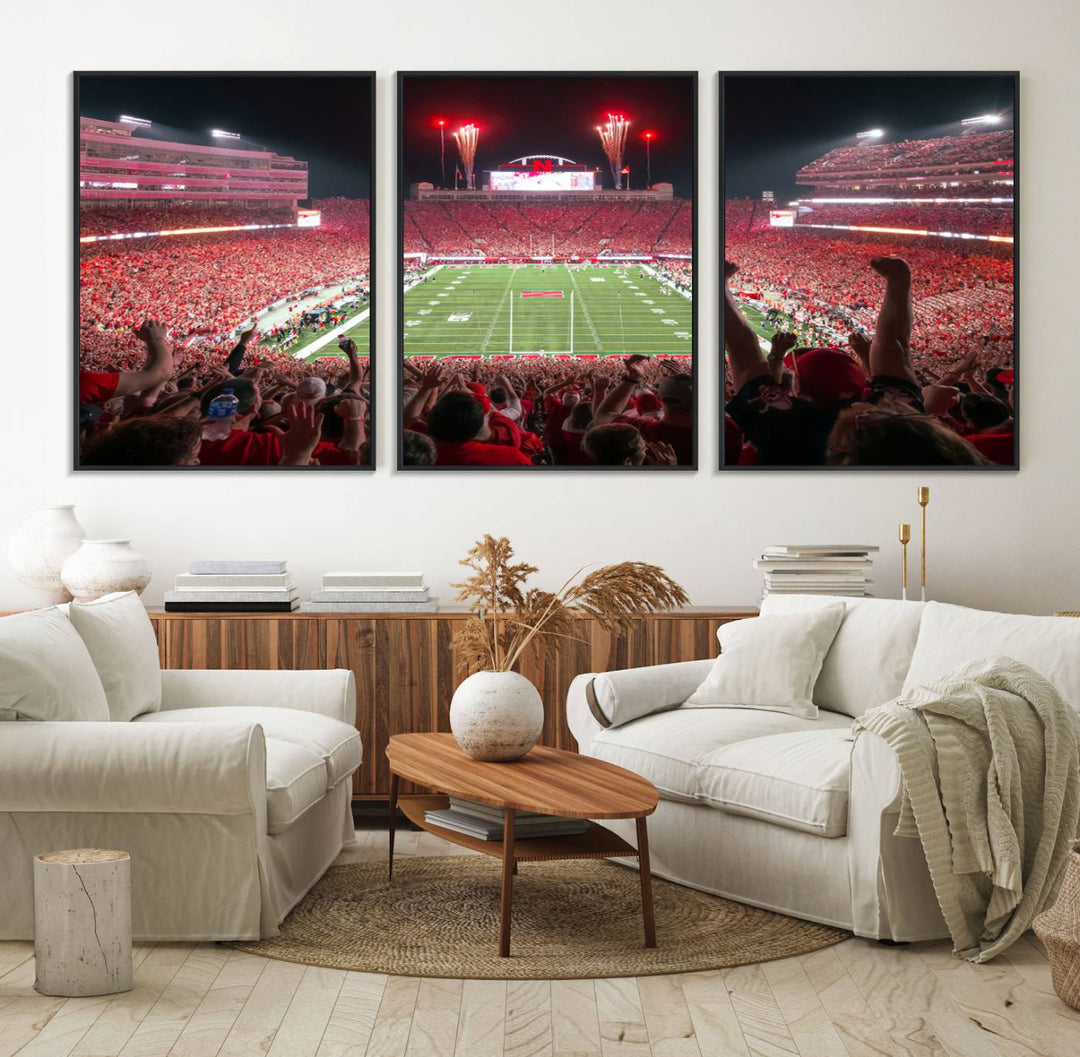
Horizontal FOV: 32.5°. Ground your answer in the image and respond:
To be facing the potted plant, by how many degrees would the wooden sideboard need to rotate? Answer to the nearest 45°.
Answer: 0° — it already faces it

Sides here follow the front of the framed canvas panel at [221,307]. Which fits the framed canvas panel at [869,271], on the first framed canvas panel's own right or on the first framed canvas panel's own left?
on the first framed canvas panel's own left

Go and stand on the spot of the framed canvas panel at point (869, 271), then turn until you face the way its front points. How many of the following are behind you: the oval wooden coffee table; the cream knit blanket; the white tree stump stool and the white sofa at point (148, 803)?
0

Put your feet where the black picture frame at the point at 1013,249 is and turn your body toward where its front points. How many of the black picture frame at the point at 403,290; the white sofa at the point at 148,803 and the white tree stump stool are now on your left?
0

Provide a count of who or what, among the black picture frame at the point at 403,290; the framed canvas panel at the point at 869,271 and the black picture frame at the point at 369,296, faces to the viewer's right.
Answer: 0

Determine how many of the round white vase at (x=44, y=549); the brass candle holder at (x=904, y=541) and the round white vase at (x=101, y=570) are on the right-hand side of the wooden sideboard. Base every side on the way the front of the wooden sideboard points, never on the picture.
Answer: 2

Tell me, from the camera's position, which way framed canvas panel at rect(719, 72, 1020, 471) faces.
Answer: facing the viewer

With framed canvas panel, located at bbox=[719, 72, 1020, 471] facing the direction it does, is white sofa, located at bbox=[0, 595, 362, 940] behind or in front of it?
in front

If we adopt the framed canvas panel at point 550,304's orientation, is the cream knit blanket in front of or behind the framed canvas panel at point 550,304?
in front

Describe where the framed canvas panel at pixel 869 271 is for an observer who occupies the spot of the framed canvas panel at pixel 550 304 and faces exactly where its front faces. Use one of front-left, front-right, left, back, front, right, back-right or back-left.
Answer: left

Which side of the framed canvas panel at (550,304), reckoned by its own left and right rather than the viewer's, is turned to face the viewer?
front

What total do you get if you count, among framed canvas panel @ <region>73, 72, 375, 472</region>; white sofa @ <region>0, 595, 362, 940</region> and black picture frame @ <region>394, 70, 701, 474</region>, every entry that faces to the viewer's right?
1

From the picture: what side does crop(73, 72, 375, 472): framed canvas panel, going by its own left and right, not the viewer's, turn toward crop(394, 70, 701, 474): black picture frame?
left

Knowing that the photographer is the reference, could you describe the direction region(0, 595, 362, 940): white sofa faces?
facing to the right of the viewer

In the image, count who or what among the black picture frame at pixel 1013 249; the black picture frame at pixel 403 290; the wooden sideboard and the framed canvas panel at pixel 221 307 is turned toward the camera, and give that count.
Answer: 4

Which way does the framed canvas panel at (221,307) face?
toward the camera

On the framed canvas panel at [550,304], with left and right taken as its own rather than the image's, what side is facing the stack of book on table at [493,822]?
front
